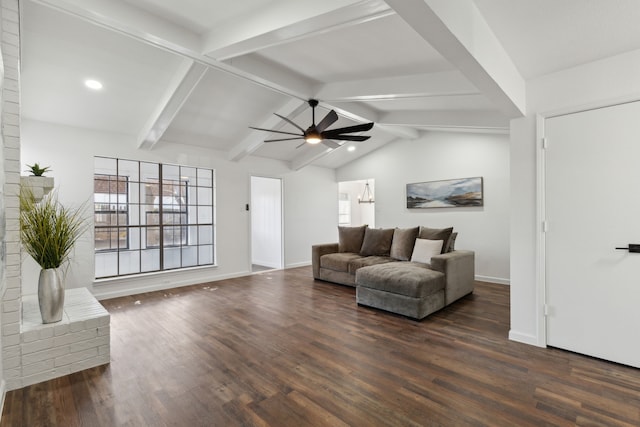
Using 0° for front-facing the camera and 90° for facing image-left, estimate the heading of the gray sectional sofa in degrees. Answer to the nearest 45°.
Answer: approximately 45°

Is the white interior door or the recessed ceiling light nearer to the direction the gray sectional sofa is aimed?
the recessed ceiling light

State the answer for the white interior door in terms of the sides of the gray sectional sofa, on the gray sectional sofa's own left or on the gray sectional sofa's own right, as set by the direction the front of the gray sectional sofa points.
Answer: on the gray sectional sofa's own left

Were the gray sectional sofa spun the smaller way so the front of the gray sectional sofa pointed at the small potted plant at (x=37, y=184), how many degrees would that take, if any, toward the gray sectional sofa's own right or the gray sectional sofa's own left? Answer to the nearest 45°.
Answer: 0° — it already faces it

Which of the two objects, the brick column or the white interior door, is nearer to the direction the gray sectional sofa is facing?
the brick column

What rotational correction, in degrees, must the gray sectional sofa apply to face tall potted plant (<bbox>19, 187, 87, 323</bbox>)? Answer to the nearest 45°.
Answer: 0° — it already faces it
